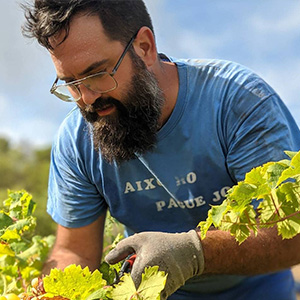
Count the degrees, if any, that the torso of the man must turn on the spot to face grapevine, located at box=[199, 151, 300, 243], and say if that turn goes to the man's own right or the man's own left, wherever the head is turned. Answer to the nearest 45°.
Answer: approximately 45° to the man's own left

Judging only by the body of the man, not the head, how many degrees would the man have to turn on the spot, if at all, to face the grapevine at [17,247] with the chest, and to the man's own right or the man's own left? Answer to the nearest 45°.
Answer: approximately 45° to the man's own right

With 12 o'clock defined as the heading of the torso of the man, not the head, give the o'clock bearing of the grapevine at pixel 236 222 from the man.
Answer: The grapevine is roughly at 10 o'clock from the man.

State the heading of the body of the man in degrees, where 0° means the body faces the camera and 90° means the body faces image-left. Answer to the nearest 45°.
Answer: approximately 45°
